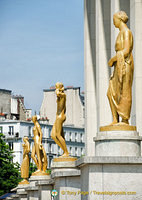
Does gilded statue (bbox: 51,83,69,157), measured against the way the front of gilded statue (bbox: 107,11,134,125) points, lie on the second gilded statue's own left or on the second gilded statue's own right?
on the second gilded statue's own right

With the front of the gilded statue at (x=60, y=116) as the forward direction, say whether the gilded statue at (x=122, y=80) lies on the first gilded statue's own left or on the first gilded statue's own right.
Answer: on the first gilded statue's own left

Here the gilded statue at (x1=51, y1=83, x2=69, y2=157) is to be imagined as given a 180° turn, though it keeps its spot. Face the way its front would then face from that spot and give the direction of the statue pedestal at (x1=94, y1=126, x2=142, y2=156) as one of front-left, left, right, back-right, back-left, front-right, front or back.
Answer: right

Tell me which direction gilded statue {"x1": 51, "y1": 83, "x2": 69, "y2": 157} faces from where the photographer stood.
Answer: facing to the left of the viewer

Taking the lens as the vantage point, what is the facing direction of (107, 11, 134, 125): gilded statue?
facing to the left of the viewer
